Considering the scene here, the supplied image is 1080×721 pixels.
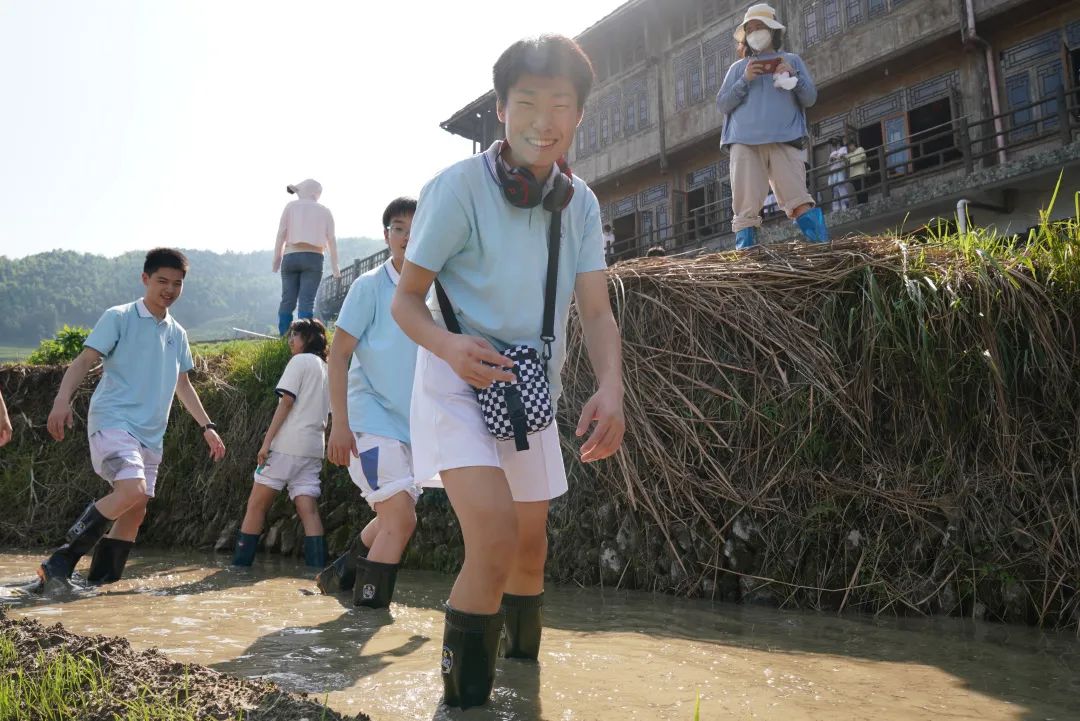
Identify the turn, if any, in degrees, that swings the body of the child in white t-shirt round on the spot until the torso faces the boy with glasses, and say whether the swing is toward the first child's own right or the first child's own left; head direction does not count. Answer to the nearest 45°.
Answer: approximately 135° to the first child's own left

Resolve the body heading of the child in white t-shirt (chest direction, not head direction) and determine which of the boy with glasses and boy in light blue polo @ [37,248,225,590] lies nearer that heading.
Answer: the boy in light blue polo

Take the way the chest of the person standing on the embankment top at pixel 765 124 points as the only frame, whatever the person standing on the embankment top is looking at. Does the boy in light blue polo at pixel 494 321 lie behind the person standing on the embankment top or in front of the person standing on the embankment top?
in front

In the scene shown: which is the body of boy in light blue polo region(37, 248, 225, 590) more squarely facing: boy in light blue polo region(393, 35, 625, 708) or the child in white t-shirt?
the boy in light blue polo

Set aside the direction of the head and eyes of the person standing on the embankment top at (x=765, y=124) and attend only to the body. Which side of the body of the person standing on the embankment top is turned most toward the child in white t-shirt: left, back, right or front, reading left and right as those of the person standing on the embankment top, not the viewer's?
right

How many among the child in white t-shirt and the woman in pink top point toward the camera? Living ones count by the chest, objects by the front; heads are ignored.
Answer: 0

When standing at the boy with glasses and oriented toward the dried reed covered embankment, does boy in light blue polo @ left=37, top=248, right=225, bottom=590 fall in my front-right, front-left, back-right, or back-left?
back-left

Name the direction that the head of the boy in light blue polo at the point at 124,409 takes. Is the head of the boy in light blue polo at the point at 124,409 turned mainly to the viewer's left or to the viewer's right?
to the viewer's right

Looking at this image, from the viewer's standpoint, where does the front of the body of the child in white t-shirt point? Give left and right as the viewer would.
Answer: facing away from the viewer and to the left of the viewer

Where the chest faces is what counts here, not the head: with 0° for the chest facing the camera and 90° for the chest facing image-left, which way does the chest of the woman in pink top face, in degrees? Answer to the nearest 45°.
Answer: approximately 180°
